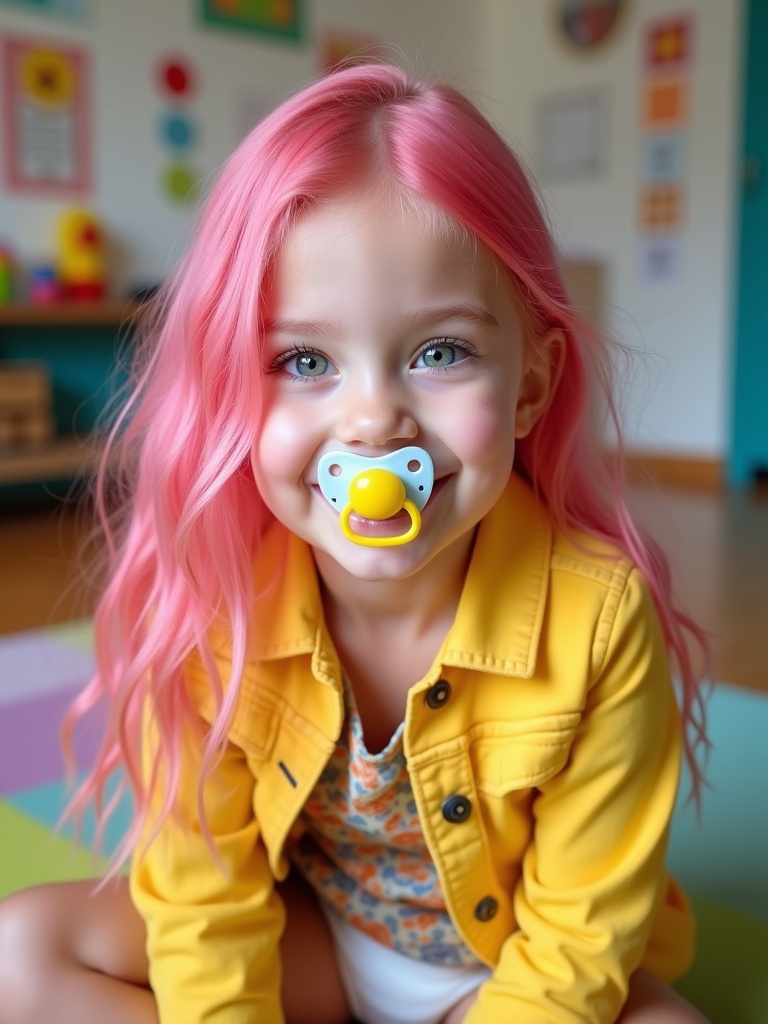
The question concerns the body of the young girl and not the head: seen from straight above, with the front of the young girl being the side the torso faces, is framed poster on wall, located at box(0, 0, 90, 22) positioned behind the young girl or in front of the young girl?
behind

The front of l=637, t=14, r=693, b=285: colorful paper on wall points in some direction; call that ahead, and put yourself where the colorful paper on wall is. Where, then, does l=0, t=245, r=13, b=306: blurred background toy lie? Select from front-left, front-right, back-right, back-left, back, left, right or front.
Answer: front-right

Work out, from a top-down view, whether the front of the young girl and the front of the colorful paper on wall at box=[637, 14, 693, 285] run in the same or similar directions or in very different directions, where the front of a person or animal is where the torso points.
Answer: same or similar directions

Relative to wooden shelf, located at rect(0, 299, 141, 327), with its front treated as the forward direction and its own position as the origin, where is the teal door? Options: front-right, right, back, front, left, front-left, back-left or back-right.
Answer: left

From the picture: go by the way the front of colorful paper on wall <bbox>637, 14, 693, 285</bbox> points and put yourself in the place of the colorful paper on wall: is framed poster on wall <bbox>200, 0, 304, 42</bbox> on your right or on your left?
on your right

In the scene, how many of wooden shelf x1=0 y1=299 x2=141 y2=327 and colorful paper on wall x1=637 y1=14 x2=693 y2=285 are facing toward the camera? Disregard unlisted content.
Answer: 2

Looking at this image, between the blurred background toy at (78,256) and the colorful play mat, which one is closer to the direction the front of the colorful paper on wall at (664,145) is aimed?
the colorful play mat

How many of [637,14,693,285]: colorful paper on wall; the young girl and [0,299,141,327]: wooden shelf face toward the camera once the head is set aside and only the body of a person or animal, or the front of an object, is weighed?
3

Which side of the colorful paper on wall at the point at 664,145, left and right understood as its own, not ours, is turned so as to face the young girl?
front

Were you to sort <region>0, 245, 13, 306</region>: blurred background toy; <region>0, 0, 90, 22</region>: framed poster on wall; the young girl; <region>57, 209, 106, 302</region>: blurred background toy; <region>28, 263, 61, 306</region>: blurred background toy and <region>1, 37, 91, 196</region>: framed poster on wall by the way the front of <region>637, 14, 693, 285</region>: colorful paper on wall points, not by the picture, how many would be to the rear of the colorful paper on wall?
0

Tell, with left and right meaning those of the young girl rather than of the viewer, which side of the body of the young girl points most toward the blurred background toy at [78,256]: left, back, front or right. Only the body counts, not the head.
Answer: back

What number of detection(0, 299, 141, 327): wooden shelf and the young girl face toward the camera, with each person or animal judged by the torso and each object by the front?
2

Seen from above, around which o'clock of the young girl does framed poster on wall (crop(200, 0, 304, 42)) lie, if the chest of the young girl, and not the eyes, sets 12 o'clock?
The framed poster on wall is roughly at 6 o'clock from the young girl.

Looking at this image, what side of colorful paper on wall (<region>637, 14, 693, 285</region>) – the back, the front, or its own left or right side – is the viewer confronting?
front

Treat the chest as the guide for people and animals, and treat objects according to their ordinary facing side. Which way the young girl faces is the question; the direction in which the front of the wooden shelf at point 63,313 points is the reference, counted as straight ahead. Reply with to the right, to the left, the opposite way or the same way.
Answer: the same way
